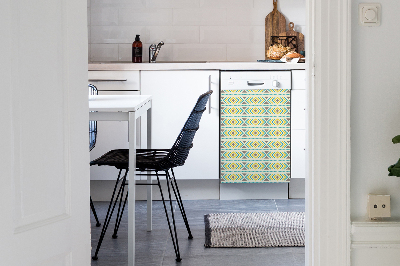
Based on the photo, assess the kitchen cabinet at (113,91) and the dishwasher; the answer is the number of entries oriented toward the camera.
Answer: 2

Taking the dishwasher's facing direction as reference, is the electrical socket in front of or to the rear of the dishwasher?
in front

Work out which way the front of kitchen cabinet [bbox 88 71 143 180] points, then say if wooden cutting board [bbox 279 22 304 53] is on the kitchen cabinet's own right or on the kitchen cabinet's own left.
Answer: on the kitchen cabinet's own left

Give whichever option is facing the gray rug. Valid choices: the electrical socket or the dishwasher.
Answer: the dishwasher

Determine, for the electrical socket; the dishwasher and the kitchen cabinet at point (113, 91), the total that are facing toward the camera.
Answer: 3

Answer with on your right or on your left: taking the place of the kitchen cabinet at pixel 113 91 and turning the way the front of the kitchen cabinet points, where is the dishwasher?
on your left

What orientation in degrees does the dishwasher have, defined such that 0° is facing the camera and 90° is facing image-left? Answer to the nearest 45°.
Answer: approximately 0°

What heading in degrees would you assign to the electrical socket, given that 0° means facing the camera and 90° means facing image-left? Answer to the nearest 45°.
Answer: approximately 0°

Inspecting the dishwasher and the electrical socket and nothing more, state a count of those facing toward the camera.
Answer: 2

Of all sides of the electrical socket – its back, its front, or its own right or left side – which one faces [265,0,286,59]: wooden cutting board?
back
